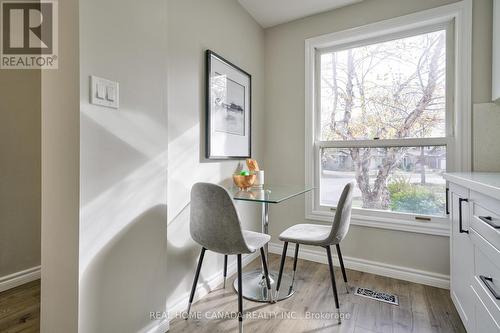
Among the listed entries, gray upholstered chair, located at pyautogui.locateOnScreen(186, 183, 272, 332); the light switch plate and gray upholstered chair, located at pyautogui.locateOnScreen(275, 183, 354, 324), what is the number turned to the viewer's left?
1

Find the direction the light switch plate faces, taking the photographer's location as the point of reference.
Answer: facing the viewer and to the right of the viewer

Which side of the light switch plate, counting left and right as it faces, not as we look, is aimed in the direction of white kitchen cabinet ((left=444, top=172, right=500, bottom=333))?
front

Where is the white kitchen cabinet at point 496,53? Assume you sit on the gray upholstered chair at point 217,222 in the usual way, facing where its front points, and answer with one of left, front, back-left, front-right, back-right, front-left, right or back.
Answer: front-right

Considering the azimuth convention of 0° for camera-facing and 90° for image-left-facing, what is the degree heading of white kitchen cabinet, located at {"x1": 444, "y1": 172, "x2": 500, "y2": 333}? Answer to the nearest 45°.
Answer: approximately 45°

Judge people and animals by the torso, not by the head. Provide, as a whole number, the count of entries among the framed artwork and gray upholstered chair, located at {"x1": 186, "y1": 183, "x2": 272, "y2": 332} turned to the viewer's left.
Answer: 0

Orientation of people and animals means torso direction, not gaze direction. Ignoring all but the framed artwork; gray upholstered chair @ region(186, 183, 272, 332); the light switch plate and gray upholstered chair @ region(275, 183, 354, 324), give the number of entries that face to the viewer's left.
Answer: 1

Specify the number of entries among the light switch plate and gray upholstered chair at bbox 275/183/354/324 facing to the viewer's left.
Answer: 1

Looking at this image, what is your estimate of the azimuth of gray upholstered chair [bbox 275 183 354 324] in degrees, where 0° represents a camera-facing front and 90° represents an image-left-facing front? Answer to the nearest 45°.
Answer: approximately 90°

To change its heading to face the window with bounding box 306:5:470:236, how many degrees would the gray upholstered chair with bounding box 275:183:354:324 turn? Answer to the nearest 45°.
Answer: approximately 135° to its right

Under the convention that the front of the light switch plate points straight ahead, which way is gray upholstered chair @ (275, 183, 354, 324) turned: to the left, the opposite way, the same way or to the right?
the opposite way

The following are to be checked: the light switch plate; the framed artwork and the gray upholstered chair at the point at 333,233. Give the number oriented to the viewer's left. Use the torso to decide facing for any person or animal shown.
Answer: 1

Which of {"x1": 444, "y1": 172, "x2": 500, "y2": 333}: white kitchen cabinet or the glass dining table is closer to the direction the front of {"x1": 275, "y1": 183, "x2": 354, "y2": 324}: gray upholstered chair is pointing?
the glass dining table

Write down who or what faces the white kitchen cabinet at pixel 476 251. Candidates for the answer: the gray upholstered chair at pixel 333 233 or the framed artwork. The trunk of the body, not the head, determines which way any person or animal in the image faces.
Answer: the framed artwork
